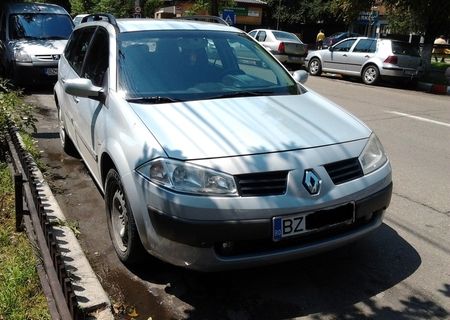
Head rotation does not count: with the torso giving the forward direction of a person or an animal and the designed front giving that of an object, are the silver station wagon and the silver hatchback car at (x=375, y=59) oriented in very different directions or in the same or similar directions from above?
very different directions

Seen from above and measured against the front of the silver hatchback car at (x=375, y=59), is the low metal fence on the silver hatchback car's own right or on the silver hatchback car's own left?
on the silver hatchback car's own left

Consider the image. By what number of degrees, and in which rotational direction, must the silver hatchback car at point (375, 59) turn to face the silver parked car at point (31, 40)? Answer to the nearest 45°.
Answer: approximately 90° to its left

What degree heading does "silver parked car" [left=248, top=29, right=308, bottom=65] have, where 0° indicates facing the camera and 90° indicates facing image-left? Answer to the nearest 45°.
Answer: approximately 135°

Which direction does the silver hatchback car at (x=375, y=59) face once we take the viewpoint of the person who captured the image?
facing away from the viewer and to the left of the viewer

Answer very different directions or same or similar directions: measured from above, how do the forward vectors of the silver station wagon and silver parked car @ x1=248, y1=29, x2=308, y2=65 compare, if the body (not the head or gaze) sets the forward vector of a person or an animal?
very different directions

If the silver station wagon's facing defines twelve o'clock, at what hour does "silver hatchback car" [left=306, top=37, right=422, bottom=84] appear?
The silver hatchback car is roughly at 8 o'clock from the silver station wagon.

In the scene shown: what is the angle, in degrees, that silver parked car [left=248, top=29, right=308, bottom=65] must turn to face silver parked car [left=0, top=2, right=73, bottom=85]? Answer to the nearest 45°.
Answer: approximately 90° to its left

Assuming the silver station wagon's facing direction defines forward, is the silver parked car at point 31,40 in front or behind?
behind

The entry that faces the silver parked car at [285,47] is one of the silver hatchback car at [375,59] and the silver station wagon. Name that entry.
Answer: the silver hatchback car

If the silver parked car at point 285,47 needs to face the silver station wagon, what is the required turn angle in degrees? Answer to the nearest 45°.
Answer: approximately 135° to its left

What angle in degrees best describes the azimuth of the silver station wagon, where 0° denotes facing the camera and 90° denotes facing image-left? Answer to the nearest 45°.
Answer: approximately 315°
